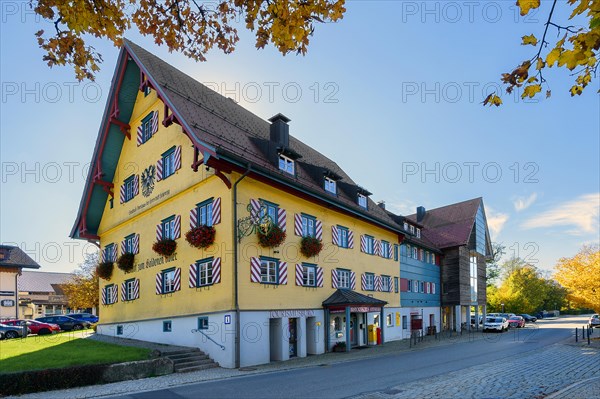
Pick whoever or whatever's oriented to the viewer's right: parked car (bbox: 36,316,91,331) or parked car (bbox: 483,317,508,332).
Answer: parked car (bbox: 36,316,91,331)

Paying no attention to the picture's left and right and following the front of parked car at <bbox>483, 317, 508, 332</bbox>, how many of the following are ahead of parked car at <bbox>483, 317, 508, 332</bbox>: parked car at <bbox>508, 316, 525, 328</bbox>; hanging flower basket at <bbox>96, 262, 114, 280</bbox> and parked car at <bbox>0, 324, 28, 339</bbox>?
2

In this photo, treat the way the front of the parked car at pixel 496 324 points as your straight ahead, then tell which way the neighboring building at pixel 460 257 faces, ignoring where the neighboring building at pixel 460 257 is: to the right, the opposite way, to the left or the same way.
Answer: to the left

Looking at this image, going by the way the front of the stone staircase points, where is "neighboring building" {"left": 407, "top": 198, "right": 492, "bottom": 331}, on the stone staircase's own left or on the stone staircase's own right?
on the stone staircase's own left

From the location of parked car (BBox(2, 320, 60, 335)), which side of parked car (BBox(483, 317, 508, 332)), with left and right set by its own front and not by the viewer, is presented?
front

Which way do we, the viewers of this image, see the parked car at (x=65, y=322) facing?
facing to the right of the viewer

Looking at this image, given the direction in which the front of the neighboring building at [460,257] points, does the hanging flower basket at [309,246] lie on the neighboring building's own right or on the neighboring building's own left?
on the neighboring building's own right

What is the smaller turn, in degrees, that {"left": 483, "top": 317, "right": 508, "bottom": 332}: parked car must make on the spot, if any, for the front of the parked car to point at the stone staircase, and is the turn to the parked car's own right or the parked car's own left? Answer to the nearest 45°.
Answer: approximately 45° to the parked car's own left
